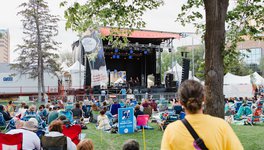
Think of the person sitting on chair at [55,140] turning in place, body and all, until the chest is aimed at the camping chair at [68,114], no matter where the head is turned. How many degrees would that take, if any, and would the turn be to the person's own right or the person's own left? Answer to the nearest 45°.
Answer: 0° — they already face it

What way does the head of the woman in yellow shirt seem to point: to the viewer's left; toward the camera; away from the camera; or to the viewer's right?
away from the camera

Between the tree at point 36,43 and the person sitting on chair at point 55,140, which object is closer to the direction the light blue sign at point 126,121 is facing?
the person sitting on chair

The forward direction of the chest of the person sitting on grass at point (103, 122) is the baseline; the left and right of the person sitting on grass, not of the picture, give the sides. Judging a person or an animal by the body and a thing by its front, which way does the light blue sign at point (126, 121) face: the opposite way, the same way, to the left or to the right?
the opposite way

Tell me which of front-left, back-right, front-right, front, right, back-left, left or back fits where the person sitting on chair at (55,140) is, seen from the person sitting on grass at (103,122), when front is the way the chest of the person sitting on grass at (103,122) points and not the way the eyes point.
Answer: back

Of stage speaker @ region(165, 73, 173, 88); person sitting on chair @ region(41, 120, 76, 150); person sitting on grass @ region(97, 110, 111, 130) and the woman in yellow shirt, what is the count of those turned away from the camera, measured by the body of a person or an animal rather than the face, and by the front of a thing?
3

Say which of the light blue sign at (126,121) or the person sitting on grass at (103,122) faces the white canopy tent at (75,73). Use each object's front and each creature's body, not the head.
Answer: the person sitting on grass

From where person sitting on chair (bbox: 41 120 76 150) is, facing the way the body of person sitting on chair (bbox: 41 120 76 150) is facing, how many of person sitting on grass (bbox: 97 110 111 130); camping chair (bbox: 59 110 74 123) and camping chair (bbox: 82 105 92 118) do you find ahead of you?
3

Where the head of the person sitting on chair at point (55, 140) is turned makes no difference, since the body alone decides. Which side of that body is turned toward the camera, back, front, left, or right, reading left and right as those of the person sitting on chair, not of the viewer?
back

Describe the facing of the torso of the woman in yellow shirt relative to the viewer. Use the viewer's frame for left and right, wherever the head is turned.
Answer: facing away from the viewer

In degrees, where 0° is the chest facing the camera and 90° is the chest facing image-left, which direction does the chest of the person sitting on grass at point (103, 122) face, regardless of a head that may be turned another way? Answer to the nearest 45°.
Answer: approximately 180°
